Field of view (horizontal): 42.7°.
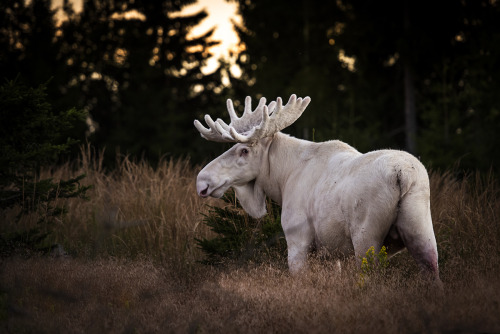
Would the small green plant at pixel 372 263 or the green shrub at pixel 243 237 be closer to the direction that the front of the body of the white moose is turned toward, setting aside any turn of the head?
the green shrub

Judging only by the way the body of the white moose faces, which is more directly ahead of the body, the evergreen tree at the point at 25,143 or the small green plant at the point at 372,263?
the evergreen tree

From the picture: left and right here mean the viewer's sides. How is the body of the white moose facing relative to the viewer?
facing away from the viewer and to the left of the viewer

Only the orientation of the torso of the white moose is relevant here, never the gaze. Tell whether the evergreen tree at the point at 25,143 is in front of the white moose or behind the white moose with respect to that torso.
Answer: in front

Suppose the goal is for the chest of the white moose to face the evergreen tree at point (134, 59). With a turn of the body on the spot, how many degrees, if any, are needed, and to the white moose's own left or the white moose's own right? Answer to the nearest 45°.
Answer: approximately 45° to the white moose's own right

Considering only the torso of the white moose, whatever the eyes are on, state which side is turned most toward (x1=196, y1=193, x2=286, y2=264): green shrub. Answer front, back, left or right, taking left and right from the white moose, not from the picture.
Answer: front
